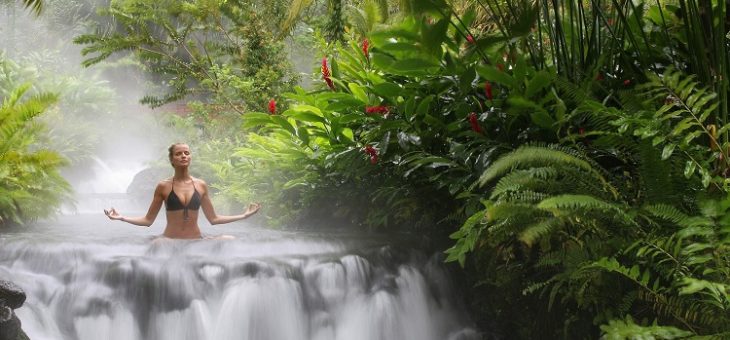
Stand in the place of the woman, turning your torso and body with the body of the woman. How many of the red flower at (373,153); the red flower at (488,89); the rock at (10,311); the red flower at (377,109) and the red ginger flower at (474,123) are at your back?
0

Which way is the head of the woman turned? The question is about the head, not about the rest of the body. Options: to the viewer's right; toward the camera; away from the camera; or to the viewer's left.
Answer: toward the camera

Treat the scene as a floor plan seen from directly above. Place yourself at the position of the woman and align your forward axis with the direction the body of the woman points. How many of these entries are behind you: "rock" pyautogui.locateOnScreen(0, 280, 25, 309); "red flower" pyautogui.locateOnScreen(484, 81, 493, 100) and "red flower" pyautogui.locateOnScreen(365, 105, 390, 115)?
0

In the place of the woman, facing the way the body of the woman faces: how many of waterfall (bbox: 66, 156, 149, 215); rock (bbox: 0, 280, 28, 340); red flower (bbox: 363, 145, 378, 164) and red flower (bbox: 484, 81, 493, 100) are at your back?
1

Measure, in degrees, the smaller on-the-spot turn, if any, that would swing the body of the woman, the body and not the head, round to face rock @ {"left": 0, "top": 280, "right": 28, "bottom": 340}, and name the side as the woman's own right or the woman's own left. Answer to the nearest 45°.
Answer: approximately 45° to the woman's own right

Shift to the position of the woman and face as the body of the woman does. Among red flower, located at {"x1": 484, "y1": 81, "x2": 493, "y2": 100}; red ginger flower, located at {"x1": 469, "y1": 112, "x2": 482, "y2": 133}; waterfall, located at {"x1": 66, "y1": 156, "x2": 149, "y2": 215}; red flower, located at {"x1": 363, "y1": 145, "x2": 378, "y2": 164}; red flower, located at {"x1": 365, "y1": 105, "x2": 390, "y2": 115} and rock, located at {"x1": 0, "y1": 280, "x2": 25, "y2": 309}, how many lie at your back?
1

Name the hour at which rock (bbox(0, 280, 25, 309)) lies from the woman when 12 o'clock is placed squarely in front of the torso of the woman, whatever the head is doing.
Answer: The rock is roughly at 1 o'clock from the woman.

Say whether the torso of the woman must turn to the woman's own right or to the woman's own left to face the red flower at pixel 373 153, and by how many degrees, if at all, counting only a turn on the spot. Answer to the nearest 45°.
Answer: approximately 45° to the woman's own left

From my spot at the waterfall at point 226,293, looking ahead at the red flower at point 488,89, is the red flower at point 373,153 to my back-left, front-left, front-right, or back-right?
front-left

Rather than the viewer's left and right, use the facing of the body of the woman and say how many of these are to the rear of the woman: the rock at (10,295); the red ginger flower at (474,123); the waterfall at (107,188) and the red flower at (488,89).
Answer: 1

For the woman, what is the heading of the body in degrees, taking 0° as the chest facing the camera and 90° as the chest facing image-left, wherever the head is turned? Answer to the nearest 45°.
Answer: approximately 0°

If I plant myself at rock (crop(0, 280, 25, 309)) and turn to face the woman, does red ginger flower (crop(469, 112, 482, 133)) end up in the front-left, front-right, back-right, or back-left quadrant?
front-right

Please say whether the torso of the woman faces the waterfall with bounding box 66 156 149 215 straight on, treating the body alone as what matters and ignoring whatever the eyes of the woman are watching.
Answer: no

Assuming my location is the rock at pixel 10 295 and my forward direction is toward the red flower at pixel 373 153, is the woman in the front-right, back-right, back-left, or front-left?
front-left

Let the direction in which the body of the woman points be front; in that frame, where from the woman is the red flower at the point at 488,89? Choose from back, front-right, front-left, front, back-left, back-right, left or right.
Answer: front-left

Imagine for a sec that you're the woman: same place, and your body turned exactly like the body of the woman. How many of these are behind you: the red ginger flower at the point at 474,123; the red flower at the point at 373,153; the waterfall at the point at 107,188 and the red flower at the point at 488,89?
1

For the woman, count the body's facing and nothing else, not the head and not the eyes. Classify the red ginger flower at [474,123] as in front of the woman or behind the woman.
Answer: in front

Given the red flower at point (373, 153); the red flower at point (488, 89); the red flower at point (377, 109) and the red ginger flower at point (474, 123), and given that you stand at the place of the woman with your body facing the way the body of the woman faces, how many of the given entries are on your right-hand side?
0
